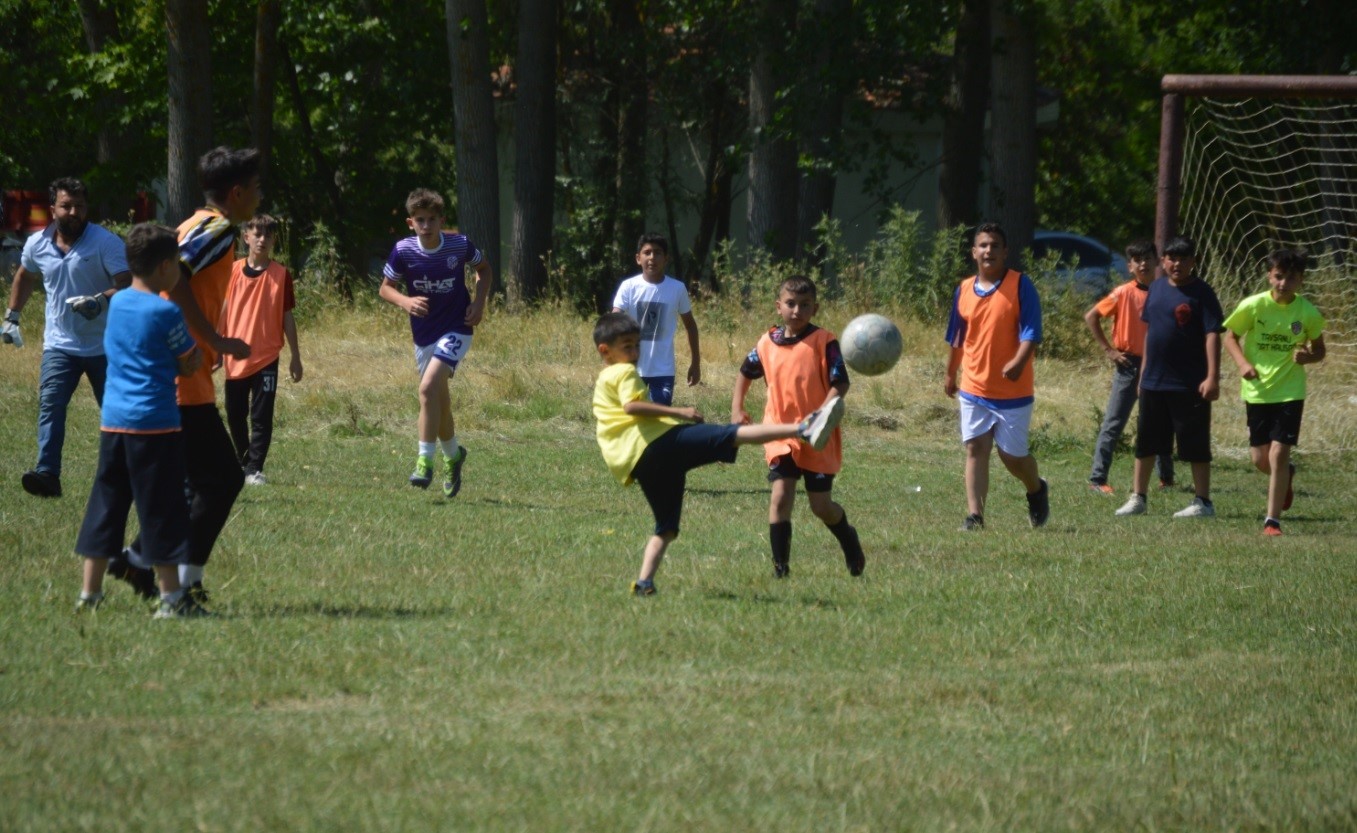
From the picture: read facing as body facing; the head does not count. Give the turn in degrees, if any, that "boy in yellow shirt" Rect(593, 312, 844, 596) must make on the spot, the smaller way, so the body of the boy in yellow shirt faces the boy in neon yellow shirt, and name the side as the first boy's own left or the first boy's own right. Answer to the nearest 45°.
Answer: approximately 45° to the first boy's own left

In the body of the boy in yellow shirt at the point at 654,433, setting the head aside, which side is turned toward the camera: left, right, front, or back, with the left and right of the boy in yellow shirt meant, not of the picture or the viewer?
right

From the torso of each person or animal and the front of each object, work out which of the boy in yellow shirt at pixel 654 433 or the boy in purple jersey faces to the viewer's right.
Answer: the boy in yellow shirt

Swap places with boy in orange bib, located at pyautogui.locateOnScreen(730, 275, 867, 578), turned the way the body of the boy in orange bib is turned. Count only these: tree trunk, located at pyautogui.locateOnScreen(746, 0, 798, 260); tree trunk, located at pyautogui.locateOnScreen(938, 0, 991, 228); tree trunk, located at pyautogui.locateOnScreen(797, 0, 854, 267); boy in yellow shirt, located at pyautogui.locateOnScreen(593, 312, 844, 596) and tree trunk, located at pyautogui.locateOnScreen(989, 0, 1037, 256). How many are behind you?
4

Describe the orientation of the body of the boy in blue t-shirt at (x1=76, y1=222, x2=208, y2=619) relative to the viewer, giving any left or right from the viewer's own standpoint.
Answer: facing away from the viewer and to the right of the viewer

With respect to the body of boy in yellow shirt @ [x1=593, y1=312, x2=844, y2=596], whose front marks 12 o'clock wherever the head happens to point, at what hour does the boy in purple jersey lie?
The boy in purple jersey is roughly at 8 o'clock from the boy in yellow shirt.

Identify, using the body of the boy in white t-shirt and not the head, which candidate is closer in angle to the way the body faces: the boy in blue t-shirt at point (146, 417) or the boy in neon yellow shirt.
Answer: the boy in blue t-shirt

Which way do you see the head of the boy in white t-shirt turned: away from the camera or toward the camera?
toward the camera

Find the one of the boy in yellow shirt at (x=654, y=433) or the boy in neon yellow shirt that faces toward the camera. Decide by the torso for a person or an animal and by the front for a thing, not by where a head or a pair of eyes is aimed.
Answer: the boy in neon yellow shirt

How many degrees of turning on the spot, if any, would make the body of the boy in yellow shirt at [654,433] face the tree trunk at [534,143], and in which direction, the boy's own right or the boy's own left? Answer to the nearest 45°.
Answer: approximately 90° to the boy's own left

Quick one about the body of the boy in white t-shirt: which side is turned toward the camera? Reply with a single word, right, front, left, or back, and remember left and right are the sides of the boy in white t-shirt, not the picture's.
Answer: front

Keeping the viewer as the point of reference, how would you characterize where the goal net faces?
facing the viewer

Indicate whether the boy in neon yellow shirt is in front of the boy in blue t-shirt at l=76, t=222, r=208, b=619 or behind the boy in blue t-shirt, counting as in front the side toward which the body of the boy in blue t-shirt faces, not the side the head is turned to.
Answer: in front

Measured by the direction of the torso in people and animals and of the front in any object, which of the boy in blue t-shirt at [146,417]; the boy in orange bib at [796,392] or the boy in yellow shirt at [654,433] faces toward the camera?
the boy in orange bib

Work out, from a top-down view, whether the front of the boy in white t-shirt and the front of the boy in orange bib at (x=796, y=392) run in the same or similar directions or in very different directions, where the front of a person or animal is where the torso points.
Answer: same or similar directions

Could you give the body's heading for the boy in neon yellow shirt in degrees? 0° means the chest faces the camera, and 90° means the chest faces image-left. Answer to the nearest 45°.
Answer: approximately 0°

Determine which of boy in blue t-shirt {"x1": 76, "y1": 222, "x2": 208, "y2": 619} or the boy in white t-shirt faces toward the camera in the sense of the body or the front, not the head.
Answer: the boy in white t-shirt

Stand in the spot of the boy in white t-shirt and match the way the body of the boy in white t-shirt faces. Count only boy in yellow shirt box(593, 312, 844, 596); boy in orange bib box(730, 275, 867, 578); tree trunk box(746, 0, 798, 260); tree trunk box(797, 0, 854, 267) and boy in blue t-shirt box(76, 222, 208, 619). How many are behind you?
2

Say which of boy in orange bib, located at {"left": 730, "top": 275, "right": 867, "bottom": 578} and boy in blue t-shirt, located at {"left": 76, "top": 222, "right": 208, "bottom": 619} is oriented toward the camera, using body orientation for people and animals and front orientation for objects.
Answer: the boy in orange bib

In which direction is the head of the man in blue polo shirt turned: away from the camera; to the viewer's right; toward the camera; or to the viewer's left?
toward the camera

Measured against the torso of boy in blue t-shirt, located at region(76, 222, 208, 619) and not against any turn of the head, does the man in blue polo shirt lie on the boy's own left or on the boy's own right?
on the boy's own left
